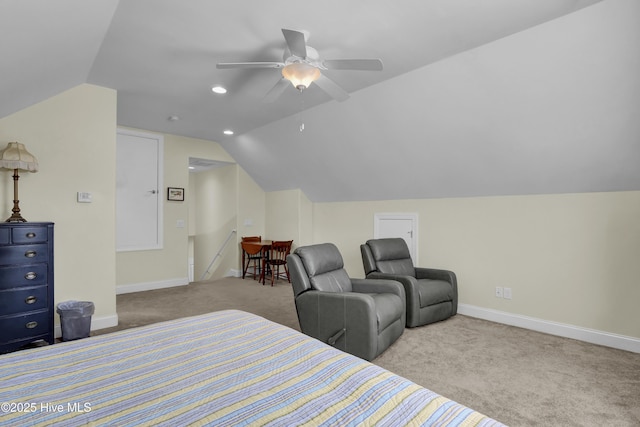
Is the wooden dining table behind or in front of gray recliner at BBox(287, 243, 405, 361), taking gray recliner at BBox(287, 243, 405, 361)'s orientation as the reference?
behind

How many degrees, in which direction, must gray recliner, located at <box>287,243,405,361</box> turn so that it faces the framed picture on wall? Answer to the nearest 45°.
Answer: approximately 180°

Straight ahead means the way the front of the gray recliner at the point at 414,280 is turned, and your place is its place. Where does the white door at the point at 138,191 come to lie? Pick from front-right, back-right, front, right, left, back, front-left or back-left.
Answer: back-right

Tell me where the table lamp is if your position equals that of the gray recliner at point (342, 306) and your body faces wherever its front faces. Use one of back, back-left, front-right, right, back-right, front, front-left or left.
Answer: back-right

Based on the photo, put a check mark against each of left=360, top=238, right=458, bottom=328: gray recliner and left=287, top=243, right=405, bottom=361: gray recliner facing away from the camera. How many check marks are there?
0

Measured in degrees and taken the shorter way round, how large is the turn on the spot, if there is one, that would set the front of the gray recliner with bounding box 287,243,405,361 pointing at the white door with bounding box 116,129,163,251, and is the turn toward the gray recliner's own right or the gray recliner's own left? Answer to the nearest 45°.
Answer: approximately 180°

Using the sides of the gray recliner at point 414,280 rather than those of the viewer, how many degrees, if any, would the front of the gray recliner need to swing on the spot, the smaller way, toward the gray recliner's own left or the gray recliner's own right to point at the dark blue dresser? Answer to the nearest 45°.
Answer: approximately 90° to the gray recliner's own right

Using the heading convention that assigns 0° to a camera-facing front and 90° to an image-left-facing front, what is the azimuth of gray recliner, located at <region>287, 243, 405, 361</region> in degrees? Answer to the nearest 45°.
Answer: approximately 315°

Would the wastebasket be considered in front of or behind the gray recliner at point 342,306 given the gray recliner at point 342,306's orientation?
behind
